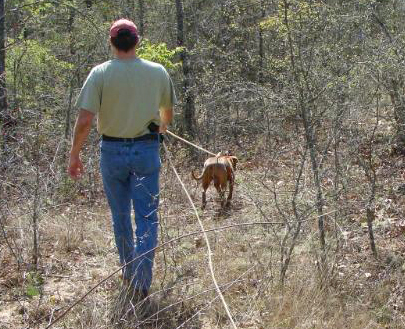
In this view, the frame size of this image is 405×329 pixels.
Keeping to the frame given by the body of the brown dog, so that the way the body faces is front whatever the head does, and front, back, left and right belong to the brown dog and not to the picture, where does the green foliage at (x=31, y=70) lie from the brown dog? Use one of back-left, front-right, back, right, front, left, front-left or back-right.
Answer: left

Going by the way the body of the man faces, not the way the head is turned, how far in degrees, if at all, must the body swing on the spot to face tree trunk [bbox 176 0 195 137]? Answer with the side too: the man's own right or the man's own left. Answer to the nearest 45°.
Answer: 0° — they already face it

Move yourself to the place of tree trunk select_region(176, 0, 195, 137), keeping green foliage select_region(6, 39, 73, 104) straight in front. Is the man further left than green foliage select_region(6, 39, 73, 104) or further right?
left

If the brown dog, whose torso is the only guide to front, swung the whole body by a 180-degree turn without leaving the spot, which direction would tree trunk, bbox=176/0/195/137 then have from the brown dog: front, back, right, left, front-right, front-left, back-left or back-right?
back-right

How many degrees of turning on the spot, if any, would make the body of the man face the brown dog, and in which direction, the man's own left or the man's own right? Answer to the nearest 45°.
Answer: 0° — they already face it

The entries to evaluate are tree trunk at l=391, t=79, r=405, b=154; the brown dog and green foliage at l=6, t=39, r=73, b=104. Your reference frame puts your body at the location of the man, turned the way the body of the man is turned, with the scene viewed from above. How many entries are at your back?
0

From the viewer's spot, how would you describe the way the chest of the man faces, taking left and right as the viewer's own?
facing away from the viewer

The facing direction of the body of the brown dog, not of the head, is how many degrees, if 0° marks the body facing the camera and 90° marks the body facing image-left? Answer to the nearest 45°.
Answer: approximately 225°

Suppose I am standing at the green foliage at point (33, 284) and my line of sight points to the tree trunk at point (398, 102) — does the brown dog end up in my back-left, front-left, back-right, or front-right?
front-left

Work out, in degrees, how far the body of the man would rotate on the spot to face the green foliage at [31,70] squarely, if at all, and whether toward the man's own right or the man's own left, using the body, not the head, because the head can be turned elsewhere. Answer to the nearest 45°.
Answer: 0° — they already face it

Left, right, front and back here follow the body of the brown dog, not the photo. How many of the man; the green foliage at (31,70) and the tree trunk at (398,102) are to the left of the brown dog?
1

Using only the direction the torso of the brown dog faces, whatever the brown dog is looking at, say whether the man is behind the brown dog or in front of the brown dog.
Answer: behind

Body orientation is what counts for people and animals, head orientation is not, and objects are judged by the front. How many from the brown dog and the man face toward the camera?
0

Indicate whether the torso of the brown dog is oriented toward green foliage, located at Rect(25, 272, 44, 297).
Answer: no

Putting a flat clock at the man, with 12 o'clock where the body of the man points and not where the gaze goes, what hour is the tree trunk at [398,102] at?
The tree trunk is roughly at 2 o'clock from the man.

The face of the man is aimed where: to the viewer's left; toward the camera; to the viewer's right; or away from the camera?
away from the camera
